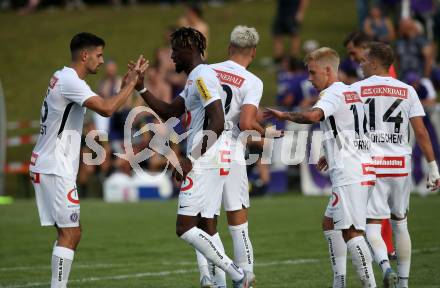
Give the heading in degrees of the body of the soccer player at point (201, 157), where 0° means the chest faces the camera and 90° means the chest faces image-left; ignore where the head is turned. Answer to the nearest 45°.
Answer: approximately 90°

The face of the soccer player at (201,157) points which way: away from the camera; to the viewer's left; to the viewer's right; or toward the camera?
to the viewer's left

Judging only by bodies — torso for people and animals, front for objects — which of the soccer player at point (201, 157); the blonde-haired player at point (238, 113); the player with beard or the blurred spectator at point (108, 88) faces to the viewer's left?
the soccer player

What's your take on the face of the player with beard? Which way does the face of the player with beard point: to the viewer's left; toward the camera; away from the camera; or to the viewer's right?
to the viewer's right

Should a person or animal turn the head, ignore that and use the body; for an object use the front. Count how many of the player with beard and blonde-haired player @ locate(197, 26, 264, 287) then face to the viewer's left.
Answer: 0

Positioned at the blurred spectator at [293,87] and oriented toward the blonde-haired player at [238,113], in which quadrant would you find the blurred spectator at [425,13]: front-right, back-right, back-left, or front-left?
back-left

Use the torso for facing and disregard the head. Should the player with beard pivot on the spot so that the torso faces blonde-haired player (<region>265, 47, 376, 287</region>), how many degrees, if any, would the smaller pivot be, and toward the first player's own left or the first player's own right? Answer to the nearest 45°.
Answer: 0° — they already face them

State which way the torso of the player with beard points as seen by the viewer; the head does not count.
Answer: to the viewer's right

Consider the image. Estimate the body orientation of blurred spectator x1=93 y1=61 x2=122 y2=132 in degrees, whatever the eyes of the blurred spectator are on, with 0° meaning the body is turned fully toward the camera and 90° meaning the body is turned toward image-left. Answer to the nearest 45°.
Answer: approximately 0°

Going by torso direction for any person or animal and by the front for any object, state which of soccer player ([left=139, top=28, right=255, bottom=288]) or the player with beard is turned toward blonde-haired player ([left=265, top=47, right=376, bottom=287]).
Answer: the player with beard

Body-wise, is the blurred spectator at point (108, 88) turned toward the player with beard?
yes

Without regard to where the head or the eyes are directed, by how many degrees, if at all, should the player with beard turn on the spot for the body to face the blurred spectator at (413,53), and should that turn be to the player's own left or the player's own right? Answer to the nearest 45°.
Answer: approximately 45° to the player's own left

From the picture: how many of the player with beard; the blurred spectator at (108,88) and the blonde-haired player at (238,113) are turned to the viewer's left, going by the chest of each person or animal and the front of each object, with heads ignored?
0

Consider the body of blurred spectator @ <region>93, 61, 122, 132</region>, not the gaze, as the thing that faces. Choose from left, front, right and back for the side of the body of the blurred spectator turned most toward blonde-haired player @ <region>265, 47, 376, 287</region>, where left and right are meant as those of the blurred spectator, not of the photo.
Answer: front

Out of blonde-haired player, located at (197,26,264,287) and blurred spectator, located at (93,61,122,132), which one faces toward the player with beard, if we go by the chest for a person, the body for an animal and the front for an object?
the blurred spectator
